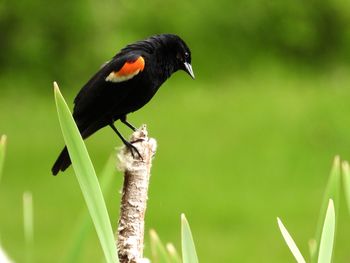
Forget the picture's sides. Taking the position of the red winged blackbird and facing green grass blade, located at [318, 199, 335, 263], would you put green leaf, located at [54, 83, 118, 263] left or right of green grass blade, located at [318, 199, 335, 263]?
right

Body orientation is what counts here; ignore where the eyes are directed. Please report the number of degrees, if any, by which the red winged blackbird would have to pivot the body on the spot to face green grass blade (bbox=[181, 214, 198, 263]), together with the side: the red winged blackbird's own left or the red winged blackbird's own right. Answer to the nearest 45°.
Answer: approximately 90° to the red winged blackbird's own right

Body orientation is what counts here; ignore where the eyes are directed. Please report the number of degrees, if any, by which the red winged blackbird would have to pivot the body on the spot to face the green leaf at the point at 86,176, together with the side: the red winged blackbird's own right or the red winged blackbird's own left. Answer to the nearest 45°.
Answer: approximately 90° to the red winged blackbird's own right

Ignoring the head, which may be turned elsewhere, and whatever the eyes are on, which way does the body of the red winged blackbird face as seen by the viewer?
to the viewer's right
